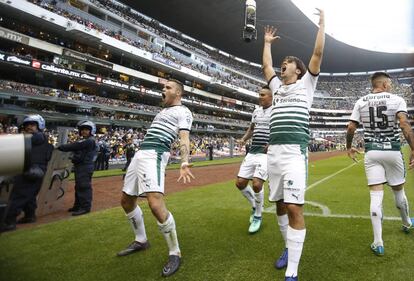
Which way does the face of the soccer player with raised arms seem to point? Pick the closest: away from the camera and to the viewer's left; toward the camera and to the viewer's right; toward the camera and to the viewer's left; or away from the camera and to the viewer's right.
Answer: toward the camera and to the viewer's left

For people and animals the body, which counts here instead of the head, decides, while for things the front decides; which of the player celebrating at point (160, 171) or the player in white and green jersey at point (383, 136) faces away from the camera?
the player in white and green jersey

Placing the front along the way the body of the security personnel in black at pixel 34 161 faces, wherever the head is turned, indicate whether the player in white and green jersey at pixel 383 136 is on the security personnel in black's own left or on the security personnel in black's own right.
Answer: on the security personnel in black's own left

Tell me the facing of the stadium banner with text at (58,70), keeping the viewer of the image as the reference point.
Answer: facing the viewer and to the right of the viewer

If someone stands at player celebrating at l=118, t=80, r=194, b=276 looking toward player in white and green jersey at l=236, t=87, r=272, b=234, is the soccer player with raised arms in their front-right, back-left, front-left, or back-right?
front-right

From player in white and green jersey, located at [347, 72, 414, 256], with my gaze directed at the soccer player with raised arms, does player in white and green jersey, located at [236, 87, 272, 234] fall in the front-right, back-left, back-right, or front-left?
front-right

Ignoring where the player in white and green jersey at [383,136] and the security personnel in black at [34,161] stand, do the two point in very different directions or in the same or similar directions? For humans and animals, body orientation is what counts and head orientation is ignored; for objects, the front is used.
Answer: very different directions

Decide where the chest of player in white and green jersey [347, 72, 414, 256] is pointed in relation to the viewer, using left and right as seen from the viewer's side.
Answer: facing away from the viewer

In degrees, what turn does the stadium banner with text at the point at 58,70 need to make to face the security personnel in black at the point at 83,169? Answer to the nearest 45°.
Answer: approximately 45° to its right

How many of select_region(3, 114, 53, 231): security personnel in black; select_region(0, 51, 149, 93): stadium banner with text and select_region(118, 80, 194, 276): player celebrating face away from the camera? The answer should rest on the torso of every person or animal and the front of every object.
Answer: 0

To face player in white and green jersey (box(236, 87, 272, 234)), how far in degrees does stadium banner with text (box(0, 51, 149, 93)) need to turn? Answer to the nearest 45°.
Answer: approximately 45° to its right
